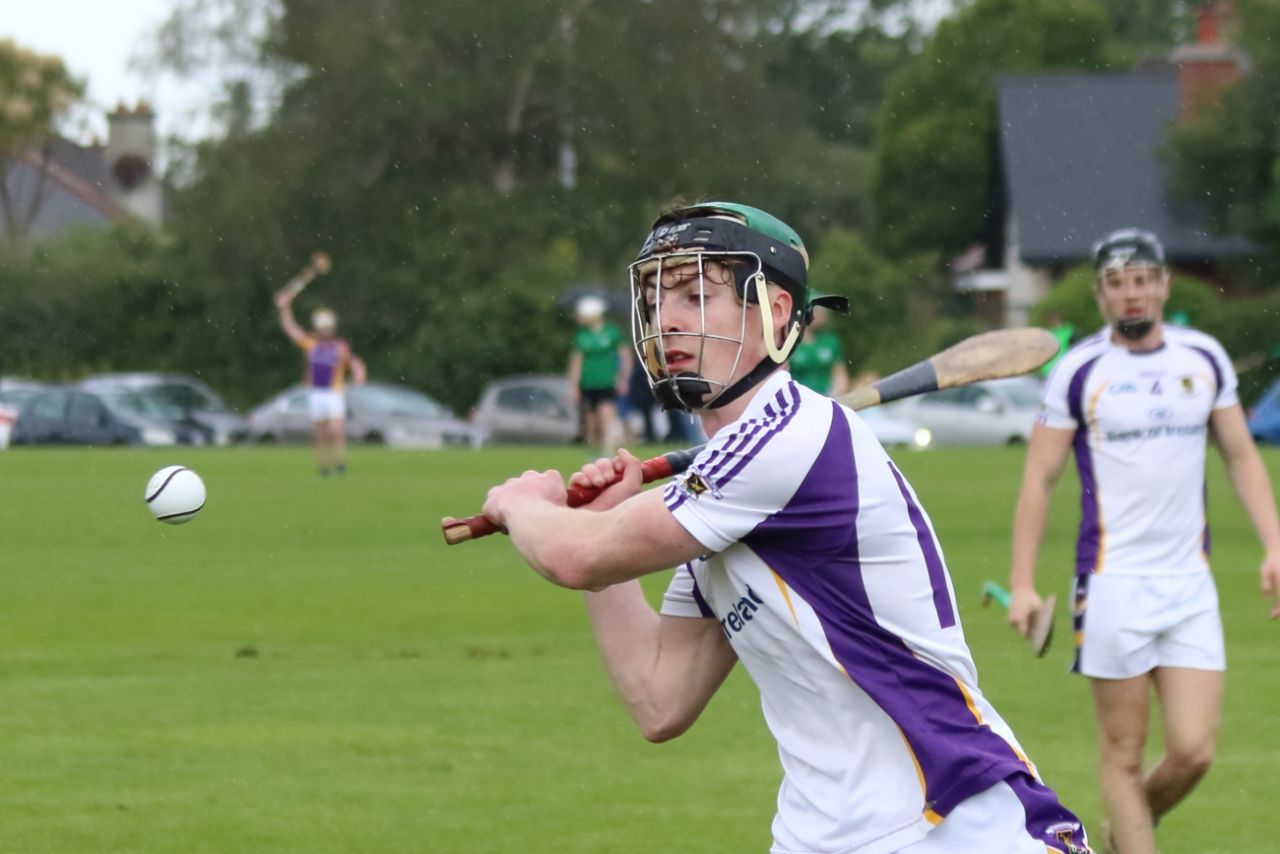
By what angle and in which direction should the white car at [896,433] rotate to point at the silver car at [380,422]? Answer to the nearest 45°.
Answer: approximately 135° to its right

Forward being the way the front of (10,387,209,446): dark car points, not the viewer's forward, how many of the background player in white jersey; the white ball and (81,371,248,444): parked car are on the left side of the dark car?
1

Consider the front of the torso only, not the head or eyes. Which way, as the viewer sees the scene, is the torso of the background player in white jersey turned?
toward the camera

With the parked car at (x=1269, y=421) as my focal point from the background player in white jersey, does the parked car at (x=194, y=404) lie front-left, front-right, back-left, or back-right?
front-left

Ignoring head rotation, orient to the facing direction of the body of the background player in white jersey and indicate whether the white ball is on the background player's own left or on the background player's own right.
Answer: on the background player's own right

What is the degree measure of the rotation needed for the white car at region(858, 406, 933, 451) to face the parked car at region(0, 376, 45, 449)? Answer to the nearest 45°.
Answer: approximately 135° to its right

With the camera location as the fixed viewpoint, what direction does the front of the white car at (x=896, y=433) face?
facing the viewer and to the right of the viewer
